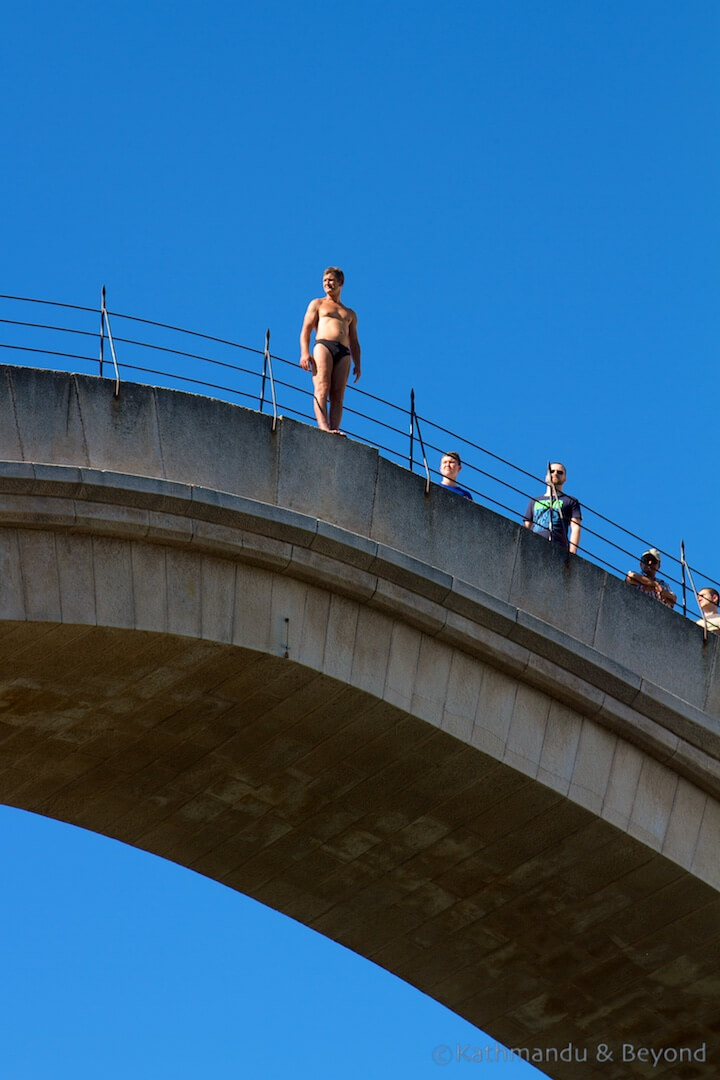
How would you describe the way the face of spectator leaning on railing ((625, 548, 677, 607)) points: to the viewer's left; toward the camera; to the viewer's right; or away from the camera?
toward the camera

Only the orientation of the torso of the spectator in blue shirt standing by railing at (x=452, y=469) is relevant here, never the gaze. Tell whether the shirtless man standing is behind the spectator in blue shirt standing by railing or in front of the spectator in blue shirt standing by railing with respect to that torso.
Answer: in front

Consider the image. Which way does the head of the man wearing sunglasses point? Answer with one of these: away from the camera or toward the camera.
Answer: toward the camera

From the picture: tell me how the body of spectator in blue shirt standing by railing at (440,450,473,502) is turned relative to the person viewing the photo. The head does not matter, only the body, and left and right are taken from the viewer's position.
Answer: facing the viewer and to the left of the viewer
